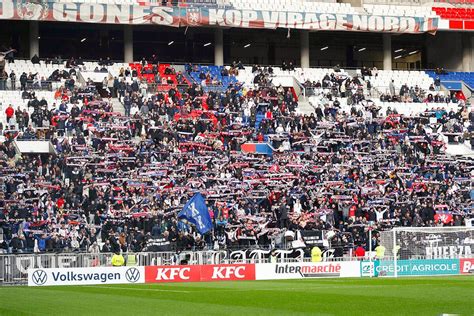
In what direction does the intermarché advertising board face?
toward the camera

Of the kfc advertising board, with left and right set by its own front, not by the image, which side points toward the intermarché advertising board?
left

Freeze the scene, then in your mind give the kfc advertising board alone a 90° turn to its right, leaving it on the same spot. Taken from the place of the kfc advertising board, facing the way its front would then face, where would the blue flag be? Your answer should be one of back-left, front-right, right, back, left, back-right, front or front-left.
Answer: right

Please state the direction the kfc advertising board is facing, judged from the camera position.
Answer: facing the viewer

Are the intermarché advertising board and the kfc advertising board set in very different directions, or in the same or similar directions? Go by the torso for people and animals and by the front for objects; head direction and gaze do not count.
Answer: same or similar directions

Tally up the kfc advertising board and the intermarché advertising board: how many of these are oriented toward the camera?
2

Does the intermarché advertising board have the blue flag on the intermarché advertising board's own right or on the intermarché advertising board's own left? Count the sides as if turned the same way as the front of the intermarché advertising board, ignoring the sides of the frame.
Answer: on the intermarché advertising board's own right
